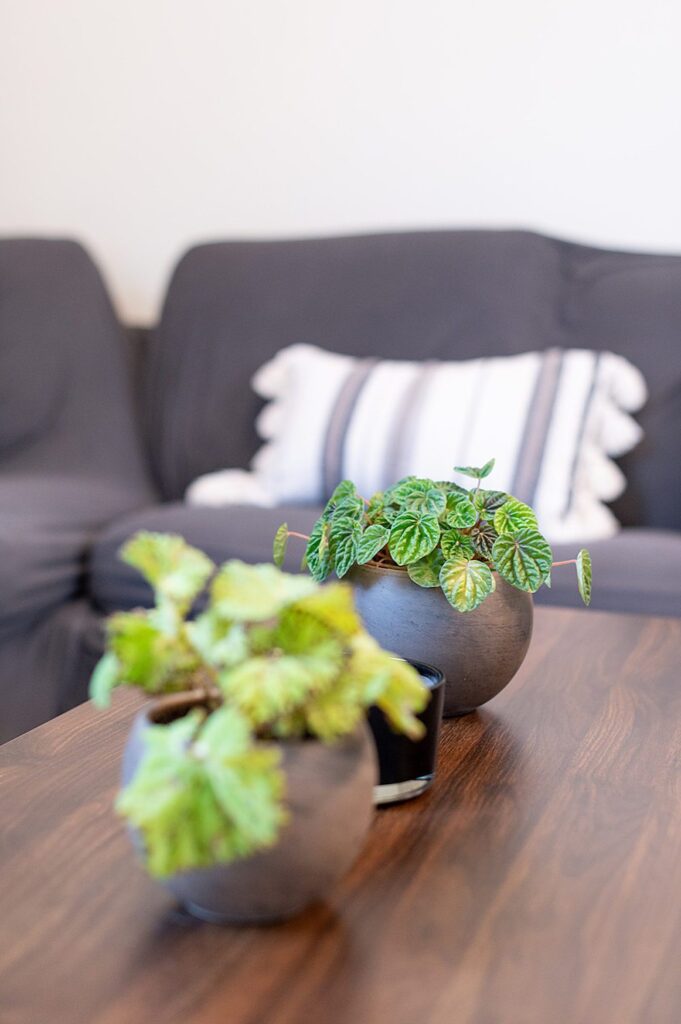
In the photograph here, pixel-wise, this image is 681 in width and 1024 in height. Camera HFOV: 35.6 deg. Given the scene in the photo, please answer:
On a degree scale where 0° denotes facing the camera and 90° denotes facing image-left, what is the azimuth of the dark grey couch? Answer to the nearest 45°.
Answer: approximately 0°

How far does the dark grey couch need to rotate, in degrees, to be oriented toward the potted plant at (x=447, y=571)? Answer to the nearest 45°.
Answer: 0° — it already faces it

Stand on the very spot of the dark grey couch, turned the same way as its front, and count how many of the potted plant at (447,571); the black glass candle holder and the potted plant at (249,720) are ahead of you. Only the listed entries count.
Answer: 3

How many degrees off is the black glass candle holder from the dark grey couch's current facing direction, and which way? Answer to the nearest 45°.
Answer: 0° — it already faces it

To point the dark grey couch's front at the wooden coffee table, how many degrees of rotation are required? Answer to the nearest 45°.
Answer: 0° — it already faces it
